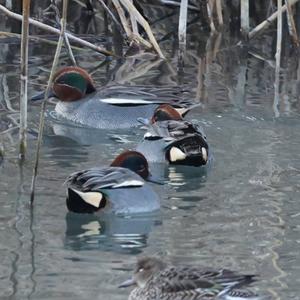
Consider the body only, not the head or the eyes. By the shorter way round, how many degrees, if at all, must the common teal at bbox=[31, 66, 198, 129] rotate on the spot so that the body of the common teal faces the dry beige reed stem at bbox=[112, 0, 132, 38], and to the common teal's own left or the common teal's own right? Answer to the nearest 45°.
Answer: approximately 90° to the common teal's own right

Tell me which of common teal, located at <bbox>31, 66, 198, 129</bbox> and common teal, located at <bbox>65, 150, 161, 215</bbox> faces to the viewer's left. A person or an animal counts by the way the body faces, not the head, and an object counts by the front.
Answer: common teal, located at <bbox>31, 66, 198, 129</bbox>

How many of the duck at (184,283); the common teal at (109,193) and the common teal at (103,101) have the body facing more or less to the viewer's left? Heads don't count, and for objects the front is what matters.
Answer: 2

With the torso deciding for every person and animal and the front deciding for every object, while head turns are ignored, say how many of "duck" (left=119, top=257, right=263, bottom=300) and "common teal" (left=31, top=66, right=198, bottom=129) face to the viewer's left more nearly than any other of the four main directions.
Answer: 2

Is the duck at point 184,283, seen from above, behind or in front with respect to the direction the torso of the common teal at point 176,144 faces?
behind

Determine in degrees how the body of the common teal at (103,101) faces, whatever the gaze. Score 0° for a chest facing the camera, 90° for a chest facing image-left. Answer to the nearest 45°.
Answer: approximately 90°

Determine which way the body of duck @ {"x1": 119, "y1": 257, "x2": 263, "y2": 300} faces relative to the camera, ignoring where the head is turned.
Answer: to the viewer's left
